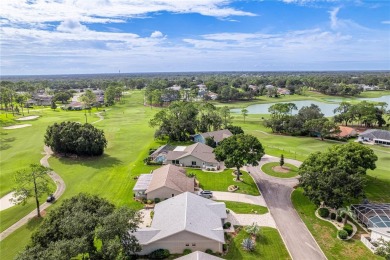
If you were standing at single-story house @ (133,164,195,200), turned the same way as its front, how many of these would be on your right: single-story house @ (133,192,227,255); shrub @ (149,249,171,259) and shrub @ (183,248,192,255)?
3

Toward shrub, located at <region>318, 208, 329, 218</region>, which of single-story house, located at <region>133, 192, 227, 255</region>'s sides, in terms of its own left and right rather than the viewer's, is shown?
front

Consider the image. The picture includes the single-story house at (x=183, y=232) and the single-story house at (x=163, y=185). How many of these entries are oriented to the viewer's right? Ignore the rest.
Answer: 2

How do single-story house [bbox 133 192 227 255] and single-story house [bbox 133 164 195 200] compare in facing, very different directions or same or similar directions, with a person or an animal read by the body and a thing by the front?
same or similar directions

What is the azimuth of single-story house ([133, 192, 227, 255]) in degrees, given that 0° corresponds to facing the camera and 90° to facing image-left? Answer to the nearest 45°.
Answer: approximately 270°

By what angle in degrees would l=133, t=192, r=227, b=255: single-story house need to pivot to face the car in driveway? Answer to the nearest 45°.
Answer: approximately 90° to its left

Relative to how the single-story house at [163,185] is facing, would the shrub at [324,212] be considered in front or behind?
in front

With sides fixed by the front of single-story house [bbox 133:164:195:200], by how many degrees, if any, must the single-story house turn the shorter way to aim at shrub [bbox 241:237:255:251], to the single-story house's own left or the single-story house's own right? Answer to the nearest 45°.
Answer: approximately 45° to the single-story house's own right

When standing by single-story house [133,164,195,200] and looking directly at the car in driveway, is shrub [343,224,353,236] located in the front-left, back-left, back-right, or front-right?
front-right

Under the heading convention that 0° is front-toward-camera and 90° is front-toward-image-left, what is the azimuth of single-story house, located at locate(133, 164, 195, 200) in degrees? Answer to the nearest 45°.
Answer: approximately 270°

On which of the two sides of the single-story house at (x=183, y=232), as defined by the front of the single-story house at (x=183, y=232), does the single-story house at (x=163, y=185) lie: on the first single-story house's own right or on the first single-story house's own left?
on the first single-story house's own left

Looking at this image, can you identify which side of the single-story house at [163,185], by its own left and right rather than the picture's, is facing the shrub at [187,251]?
right

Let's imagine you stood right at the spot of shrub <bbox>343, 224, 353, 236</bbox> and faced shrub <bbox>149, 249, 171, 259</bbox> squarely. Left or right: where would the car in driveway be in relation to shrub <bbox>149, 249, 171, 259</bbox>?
right

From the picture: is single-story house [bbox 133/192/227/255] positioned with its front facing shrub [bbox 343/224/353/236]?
yes
